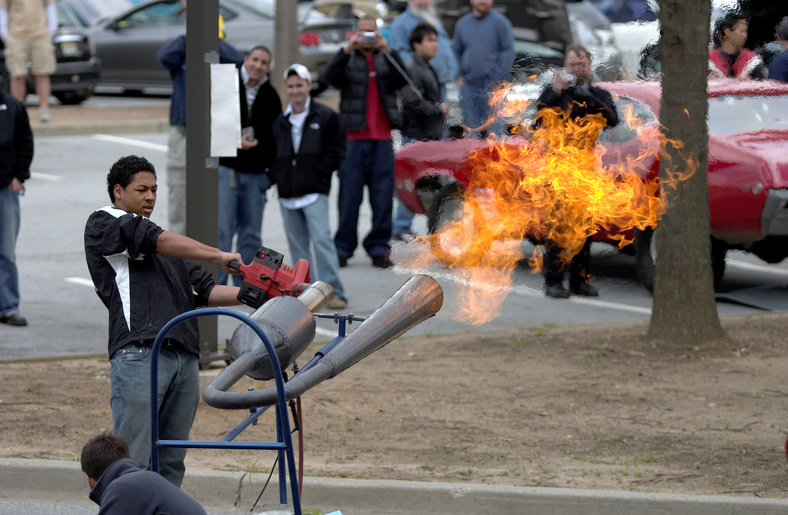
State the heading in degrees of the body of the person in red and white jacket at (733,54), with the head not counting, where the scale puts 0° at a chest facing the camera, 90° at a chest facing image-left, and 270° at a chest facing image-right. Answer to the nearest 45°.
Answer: approximately 315°

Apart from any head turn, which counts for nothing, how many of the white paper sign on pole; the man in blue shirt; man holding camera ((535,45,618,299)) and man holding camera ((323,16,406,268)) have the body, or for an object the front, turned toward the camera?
4

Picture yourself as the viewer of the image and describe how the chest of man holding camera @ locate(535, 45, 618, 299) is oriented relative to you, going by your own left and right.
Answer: facing the viewer

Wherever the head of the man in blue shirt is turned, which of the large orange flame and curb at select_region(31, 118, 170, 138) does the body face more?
the large orange flame

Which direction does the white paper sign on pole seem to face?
toward the camera

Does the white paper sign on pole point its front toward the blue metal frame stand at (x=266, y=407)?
yes

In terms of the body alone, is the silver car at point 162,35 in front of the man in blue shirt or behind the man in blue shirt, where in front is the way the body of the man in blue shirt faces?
behind

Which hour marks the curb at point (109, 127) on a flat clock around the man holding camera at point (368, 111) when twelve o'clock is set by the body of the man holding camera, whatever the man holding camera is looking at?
The curb is roughly at 5 o'clock from the man holding camera.

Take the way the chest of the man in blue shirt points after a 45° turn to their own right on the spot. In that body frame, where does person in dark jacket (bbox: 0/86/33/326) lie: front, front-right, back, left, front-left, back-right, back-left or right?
front

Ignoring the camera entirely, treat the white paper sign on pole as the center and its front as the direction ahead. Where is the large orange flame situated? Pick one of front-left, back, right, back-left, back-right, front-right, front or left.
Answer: left

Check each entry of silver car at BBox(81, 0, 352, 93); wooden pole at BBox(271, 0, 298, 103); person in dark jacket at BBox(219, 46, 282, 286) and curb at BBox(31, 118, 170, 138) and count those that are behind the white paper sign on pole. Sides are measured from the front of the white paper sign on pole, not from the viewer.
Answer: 4

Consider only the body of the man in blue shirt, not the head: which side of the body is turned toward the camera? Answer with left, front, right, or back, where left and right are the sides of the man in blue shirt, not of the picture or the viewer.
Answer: front

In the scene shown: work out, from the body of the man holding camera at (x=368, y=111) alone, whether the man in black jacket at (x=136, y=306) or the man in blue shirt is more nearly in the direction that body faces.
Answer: the man in black jacket

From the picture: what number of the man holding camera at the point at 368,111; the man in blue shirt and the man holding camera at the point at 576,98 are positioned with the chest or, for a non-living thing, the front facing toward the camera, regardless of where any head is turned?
3

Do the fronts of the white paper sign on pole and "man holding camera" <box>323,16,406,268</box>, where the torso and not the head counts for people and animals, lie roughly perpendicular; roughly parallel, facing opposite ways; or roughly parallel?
roughly parallel
